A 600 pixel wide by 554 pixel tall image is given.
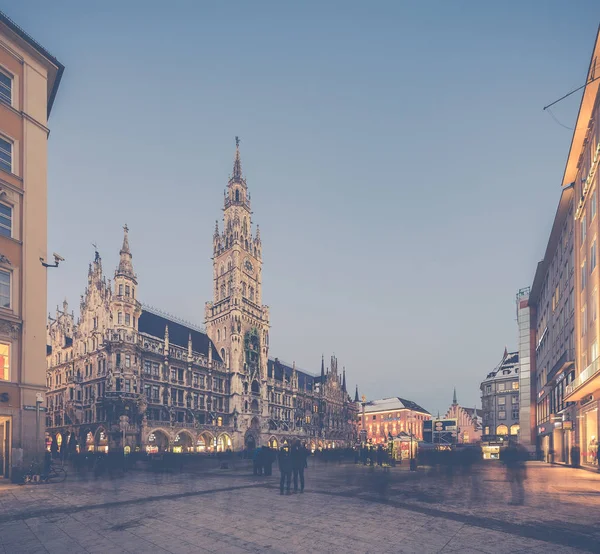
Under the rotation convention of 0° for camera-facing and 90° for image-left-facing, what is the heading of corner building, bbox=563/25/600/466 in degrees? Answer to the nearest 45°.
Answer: approximately 90°

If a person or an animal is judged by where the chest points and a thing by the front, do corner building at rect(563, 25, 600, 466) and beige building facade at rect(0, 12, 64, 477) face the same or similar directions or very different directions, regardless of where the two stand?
very different directions

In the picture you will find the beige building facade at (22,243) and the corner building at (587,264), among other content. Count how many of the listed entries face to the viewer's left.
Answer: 1

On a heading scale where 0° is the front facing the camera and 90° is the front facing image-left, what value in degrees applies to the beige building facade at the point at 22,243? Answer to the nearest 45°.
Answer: approximately 315°

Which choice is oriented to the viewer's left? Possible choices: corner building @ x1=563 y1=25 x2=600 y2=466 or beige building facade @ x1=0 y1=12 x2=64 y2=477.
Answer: the corner building
